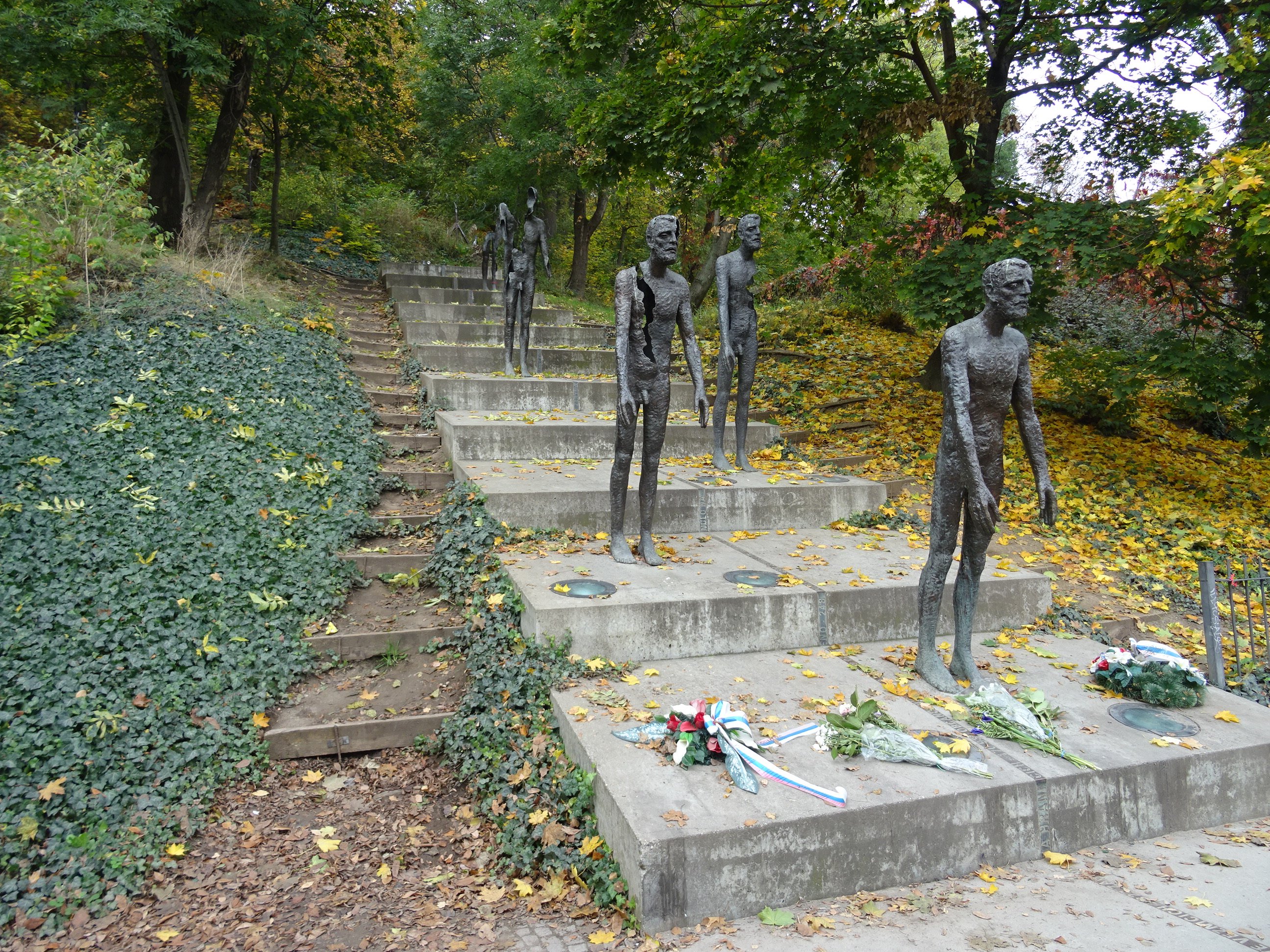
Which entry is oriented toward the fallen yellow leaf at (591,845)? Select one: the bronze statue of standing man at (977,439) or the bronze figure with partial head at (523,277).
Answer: the bronze figure with partial head

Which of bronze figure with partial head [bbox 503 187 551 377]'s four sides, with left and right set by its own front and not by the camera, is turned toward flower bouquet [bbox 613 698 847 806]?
front

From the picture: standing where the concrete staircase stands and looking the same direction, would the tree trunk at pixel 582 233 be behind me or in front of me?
behind

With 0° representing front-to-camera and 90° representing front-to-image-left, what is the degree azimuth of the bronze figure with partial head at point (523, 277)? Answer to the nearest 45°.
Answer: approximately 0°

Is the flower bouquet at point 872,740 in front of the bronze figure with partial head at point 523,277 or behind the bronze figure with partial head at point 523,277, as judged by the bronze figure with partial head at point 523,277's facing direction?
in front

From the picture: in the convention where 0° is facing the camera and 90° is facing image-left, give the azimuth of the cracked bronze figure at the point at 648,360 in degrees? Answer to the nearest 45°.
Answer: approximately 315°

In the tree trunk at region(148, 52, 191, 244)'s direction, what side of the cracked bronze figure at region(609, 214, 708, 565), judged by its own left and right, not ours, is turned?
back

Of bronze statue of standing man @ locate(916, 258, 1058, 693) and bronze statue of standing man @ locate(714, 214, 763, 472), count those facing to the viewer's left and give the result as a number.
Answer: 0

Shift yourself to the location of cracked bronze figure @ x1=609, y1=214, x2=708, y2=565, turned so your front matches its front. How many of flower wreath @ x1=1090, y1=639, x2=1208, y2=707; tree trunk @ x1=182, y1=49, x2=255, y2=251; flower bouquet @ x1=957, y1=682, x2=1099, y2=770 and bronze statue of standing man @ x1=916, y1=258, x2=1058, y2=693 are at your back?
1

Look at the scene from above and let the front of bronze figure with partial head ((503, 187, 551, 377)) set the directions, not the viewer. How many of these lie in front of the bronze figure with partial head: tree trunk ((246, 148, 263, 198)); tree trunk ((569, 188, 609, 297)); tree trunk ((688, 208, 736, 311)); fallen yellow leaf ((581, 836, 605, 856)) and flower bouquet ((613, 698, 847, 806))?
2

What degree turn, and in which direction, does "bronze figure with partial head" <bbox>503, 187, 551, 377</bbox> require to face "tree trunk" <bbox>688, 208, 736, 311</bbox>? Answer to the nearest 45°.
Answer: approximately 135° to its left

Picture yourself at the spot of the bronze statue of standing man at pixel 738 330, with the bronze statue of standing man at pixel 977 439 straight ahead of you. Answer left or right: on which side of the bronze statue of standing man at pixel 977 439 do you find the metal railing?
left

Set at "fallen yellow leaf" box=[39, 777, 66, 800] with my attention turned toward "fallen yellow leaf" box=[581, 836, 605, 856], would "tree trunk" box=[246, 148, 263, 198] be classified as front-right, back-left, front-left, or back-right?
back-left

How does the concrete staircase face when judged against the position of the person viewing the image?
facing the viewer and to the right of the viewer

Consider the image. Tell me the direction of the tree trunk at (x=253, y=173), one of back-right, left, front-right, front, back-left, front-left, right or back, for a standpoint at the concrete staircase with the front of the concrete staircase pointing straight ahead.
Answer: back
